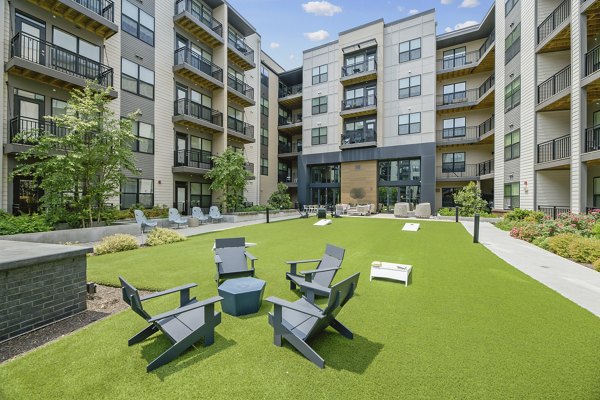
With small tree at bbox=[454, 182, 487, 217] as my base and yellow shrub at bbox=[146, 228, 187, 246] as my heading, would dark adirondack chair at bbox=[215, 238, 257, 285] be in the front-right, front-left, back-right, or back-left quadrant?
front-left

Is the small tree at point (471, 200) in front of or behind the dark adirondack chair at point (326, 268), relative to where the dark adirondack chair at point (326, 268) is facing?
behind

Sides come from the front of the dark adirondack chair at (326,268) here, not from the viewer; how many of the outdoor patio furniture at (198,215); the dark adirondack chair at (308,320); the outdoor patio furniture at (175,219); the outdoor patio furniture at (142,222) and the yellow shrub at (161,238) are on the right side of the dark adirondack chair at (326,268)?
4

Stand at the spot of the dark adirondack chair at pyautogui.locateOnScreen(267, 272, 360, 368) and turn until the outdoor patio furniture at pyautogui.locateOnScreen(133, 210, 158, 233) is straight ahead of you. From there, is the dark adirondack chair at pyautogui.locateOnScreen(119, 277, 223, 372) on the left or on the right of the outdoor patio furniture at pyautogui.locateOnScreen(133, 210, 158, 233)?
left

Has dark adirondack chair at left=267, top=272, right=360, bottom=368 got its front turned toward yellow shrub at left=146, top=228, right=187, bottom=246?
yes

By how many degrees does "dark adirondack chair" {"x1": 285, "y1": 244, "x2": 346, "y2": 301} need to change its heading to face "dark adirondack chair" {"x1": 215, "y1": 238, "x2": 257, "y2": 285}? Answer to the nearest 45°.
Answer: approximately 45° to its right

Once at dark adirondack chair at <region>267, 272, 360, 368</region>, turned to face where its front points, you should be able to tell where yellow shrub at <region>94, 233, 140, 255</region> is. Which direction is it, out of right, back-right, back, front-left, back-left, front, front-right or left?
front

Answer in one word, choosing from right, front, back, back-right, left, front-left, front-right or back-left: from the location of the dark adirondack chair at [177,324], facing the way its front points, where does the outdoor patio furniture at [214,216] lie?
front-left

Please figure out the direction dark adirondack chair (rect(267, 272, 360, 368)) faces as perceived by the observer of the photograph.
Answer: facing away from the viewer and to the left of the viewer

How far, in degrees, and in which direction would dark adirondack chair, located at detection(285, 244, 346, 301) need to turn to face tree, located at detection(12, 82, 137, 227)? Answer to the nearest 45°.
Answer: approximately 90° to its right

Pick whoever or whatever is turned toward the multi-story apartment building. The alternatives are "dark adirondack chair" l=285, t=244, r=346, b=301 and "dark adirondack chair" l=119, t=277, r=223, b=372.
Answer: "dark adirondack chair" l=119, t=277, r=223, b=372

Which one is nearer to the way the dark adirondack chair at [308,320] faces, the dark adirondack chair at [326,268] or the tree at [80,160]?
the tree

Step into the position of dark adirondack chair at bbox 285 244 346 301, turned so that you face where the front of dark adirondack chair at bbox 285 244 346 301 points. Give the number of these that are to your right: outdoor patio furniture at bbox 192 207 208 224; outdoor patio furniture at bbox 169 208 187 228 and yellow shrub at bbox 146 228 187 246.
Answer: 3

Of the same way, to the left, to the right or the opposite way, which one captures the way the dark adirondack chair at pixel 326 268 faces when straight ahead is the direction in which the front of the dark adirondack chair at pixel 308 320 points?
to the left

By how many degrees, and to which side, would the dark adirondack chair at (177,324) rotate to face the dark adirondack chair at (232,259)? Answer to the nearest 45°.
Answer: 0° — it already faces it

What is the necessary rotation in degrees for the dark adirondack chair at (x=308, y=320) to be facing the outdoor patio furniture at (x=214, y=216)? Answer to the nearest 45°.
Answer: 0° — it already faces it

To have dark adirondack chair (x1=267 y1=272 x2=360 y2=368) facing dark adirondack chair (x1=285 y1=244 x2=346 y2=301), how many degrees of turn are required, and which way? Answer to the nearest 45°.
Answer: approximately 45° to its right

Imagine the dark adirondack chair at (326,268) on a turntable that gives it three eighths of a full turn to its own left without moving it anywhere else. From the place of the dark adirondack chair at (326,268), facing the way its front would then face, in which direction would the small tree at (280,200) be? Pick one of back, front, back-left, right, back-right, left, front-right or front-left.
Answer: left

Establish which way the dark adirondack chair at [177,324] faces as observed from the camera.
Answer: facing away from the viewer and to the right of the viewer

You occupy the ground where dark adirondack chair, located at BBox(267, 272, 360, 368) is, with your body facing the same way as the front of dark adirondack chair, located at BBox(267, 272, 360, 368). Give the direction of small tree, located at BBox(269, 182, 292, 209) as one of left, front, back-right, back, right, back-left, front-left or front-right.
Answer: front-right
